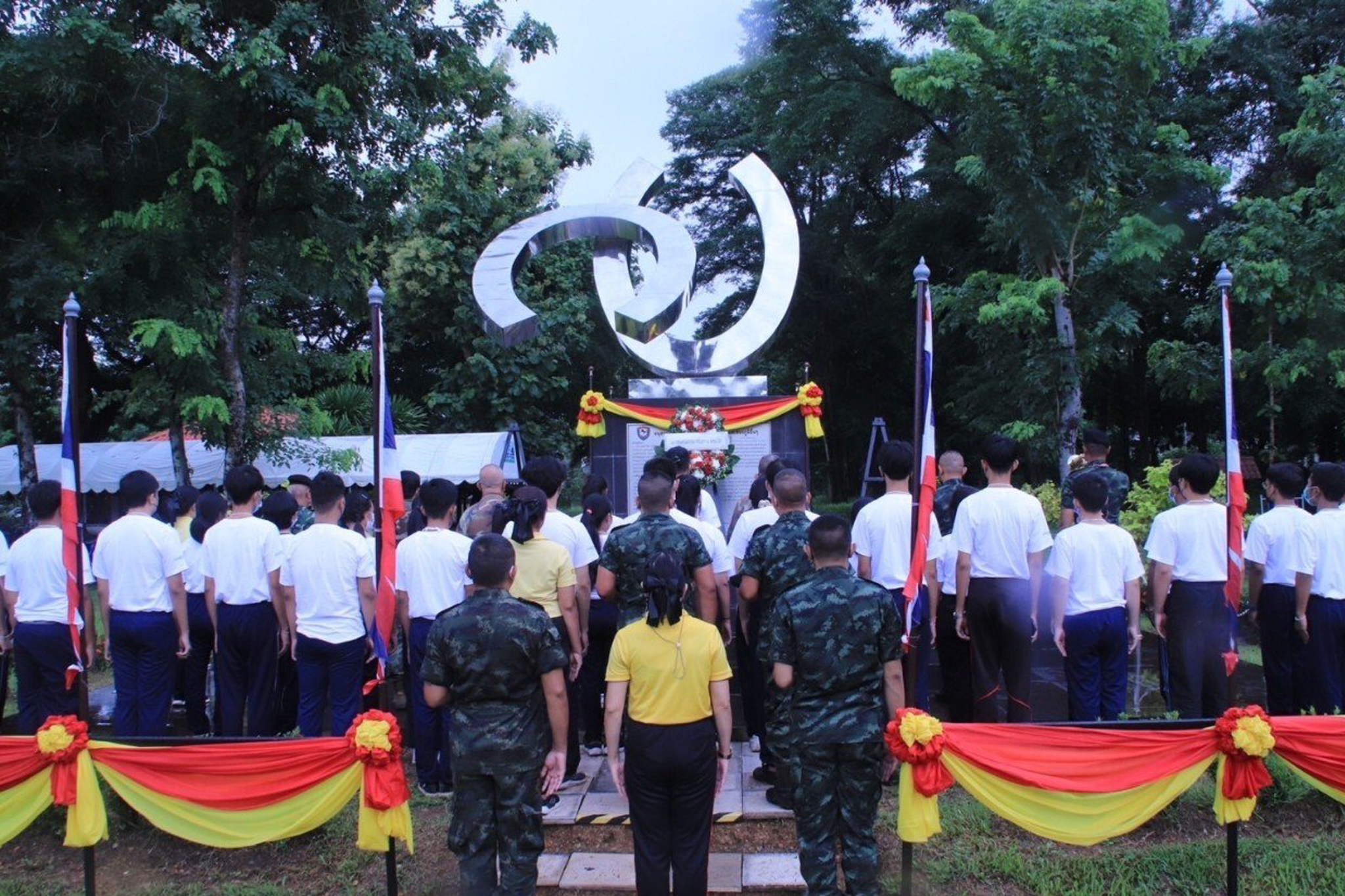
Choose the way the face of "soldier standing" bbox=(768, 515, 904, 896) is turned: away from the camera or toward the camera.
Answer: away from the camera

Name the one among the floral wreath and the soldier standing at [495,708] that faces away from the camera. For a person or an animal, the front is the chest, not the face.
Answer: the soldier standing

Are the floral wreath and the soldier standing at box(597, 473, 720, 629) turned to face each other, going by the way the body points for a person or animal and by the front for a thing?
yes

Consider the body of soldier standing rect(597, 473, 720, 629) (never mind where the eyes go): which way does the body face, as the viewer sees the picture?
away from the camera

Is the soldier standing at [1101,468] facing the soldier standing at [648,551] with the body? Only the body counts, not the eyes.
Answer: no

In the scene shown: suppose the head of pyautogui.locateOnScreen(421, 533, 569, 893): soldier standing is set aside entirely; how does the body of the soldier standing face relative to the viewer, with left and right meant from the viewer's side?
facing away from the viewer

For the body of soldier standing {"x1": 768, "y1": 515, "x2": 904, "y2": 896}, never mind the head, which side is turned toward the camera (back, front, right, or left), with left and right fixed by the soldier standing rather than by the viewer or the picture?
back

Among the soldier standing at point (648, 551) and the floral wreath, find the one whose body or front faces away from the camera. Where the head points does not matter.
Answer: the soldier standing

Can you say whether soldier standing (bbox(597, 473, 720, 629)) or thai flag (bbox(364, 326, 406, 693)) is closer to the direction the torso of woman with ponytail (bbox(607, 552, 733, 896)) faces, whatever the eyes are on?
the soldier standing

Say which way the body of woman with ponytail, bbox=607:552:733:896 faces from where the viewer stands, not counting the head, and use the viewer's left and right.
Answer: facing away from the viewer

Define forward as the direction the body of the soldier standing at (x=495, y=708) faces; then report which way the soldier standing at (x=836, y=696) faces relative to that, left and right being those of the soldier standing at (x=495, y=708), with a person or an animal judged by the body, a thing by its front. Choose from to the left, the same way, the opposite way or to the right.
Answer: the same way

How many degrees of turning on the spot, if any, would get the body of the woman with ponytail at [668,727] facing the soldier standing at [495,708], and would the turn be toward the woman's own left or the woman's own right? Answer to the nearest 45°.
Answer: approximately 90° to the woman's own left

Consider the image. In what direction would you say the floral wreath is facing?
toward the camera

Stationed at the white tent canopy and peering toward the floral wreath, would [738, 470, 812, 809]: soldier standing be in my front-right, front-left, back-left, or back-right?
front-right
